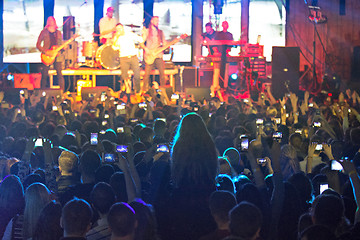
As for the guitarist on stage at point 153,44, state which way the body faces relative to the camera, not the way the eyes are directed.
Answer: toward the camera

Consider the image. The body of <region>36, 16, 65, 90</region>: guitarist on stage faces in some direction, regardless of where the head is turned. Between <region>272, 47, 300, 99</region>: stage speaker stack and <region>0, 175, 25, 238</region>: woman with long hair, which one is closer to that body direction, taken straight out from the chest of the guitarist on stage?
the woman with long hair

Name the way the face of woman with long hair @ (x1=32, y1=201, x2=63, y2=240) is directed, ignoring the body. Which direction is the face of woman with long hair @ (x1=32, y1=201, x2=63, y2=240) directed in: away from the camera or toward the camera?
away from the camera

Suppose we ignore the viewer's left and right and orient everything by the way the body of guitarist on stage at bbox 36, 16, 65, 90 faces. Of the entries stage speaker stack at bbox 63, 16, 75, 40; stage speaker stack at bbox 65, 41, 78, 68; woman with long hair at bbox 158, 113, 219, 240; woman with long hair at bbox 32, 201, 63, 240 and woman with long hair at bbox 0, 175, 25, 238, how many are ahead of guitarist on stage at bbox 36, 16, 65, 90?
3

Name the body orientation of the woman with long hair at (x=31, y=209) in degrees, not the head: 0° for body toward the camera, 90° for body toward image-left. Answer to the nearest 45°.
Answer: approximately 225°

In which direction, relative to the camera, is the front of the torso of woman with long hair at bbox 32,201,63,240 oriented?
away from the camera

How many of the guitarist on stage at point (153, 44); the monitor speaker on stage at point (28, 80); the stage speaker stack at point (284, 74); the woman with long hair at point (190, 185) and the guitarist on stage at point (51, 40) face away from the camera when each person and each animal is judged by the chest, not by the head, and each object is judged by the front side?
2

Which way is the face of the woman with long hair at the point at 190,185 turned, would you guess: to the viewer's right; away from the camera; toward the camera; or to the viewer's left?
away from the camera

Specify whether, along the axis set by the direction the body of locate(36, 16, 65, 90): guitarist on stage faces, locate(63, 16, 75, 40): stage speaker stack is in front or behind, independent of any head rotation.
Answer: behind

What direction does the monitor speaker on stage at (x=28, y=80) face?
away from the camera

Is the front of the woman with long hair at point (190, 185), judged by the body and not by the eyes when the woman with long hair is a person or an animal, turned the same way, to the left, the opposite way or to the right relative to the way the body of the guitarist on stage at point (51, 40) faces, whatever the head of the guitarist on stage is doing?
the opposite way

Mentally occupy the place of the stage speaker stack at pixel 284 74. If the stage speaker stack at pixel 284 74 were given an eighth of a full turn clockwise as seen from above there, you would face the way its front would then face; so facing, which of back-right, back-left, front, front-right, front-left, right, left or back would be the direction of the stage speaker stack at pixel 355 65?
back

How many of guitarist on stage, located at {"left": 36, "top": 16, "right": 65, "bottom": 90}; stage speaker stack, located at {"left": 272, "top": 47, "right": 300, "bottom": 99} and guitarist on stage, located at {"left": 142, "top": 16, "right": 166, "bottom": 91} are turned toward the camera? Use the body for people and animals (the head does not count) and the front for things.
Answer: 3

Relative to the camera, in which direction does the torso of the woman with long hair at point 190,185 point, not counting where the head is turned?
away from the camera

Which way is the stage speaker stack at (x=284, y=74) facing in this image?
toward the camera
